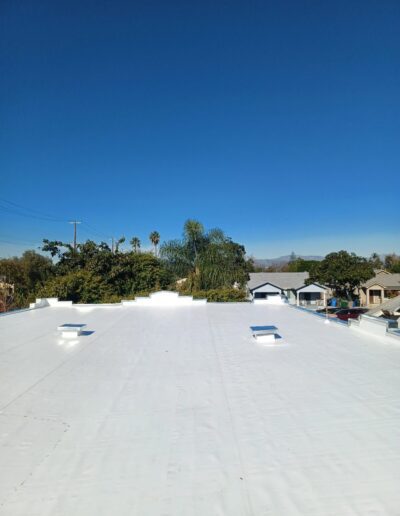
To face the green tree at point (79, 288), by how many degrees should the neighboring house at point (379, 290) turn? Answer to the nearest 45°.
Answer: approximately 45° to its right

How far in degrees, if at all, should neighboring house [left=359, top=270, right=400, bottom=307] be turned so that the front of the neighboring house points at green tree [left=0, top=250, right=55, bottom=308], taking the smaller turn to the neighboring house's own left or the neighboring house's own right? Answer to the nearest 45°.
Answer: approximately 45° to the neighboring house's own right

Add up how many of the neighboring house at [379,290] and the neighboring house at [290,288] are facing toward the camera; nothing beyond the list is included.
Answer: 2

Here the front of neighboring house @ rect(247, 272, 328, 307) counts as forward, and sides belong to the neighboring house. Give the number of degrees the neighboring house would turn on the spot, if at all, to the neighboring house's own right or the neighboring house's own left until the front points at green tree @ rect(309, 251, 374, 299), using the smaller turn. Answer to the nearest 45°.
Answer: approximately 90° to the neighboring house's own left

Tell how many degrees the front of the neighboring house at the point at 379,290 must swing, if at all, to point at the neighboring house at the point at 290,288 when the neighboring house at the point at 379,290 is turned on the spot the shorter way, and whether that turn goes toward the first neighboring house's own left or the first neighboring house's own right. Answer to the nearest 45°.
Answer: approximately 45° to the first neighboring house's own right

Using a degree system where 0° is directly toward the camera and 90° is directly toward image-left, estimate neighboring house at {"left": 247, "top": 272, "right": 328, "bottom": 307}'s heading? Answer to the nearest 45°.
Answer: approximately 0°
